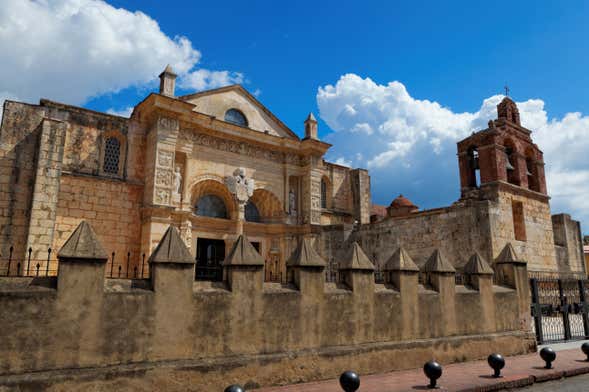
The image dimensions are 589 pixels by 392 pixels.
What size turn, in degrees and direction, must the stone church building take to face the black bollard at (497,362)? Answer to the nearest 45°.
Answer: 0° — it already faces it

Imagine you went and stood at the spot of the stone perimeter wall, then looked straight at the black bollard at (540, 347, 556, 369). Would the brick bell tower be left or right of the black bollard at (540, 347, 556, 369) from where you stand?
left
